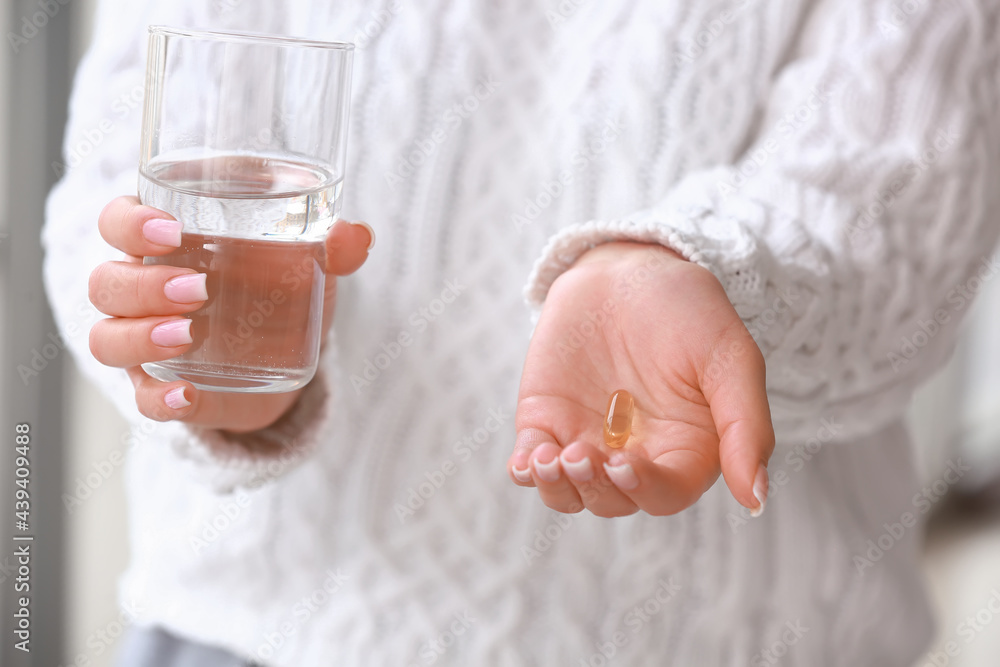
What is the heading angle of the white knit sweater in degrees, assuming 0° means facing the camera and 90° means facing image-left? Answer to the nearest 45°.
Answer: approximately 0°
